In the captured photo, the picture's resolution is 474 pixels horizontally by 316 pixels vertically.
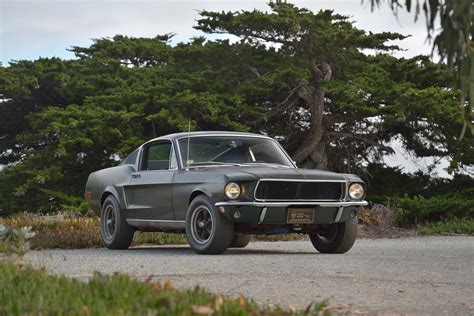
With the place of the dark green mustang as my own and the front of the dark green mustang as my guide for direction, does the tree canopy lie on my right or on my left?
on my left

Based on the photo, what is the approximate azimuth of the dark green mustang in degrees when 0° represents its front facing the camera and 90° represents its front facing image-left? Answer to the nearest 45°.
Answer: approximately 315°

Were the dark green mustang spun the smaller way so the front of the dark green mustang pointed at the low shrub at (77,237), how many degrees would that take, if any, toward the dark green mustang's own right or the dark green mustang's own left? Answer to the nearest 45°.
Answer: approximately 180°

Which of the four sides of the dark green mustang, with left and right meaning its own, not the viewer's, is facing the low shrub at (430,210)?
left
